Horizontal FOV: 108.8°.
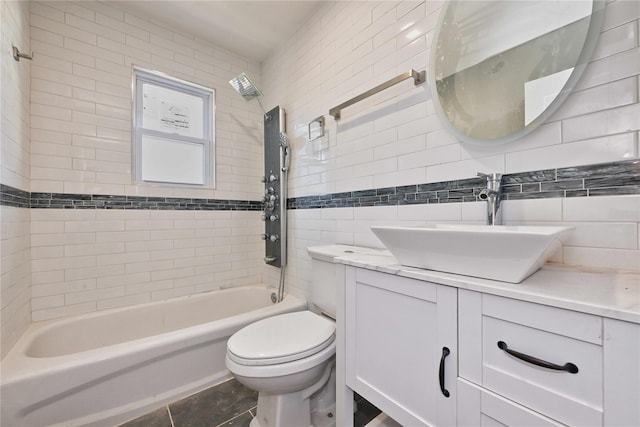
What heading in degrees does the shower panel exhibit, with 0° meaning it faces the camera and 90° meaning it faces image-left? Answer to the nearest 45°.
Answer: approximately 45°

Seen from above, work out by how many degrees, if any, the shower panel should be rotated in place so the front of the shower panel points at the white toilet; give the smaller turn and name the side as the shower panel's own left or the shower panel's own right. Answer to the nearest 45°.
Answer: approximately 45° to the shower panel's own left

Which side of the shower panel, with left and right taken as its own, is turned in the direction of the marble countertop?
left

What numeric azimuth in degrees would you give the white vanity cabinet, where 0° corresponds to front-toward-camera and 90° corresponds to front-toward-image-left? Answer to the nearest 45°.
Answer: approximately 45°

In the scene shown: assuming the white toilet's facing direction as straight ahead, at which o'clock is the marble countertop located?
The marble countertop is roughly at 9 o'clock from the white toilet.

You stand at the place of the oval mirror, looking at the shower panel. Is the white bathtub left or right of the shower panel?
left
